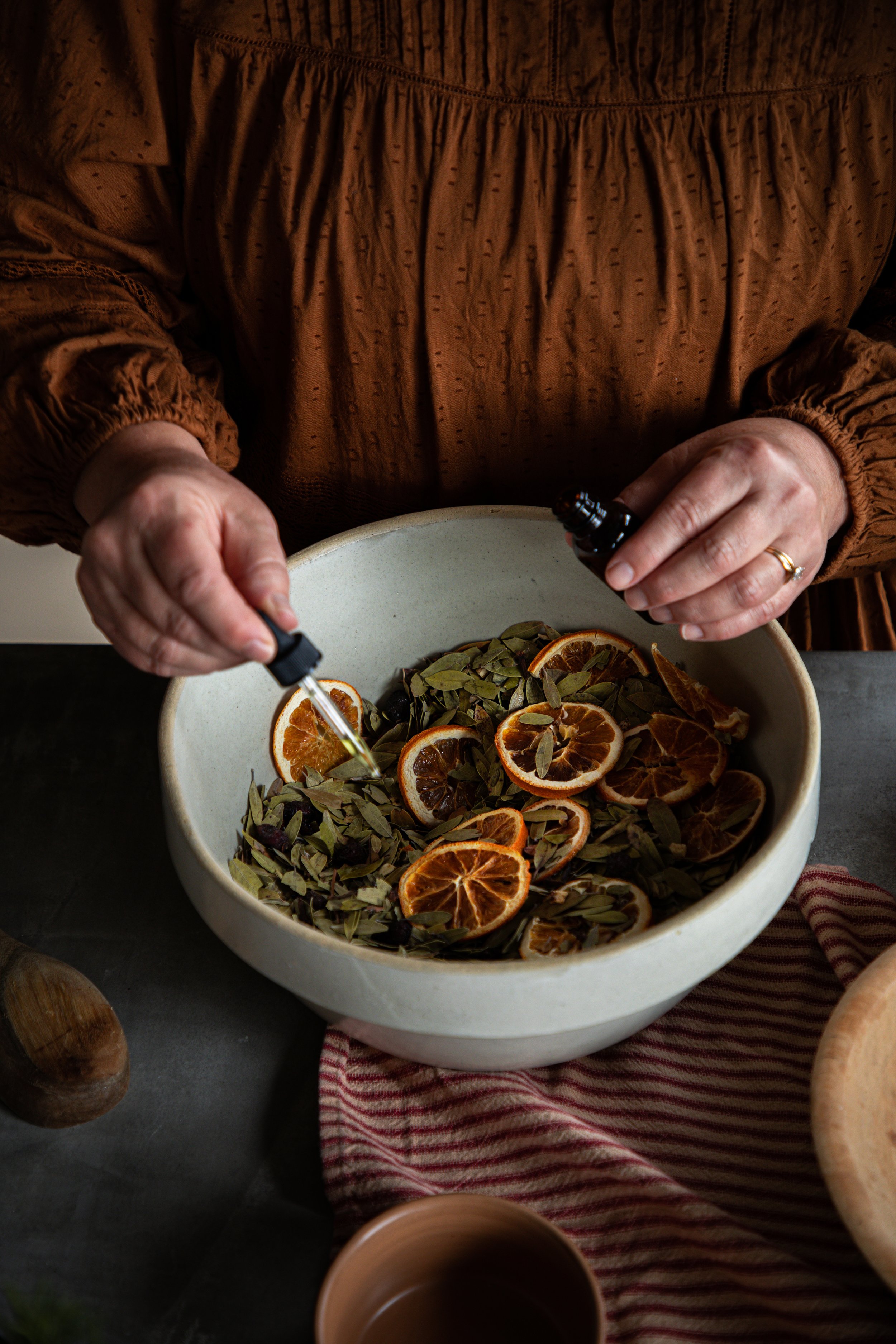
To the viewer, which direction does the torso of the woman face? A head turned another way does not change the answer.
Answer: toward the camera

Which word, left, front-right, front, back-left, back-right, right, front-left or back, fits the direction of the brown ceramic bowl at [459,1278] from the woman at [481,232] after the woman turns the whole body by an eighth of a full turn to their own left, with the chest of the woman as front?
front-right
